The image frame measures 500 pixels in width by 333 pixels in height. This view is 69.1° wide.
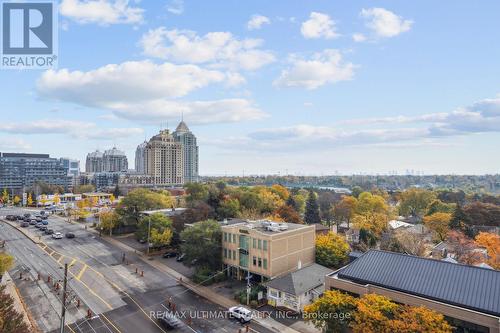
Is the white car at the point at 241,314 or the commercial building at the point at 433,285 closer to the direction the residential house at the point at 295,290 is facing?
the white car

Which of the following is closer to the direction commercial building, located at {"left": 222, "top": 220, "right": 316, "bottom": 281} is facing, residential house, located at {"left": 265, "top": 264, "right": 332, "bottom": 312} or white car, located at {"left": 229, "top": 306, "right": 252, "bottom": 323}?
the white car

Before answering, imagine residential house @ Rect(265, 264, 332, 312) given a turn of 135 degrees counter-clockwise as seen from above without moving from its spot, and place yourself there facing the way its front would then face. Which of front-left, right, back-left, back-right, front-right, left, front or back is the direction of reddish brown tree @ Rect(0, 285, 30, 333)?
back-right

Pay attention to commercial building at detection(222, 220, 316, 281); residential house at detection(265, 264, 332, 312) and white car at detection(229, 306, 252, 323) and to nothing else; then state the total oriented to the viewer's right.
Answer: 0

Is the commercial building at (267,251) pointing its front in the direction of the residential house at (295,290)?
no

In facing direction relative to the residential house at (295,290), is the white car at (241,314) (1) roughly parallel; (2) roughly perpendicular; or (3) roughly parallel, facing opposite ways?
roughly perpendicular

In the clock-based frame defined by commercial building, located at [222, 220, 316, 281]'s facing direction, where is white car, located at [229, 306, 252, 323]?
The white car is roughly at 11 o'clock from the commercial building.

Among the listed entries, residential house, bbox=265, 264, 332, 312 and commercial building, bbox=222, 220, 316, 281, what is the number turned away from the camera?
0

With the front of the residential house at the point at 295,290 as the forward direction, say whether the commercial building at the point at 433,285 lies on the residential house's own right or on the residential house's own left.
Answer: on the residential house's own left

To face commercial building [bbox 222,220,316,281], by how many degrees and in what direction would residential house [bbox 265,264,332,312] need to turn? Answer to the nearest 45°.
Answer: approximately 90° to its right

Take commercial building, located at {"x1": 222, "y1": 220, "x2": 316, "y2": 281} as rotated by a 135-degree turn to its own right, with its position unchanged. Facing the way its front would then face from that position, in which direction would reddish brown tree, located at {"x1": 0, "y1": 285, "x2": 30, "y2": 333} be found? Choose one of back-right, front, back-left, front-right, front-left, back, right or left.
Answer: back-left

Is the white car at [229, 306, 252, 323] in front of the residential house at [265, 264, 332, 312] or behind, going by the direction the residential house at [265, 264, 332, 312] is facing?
in front

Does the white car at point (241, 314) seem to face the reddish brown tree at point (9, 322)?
no

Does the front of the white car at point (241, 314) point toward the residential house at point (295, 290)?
no

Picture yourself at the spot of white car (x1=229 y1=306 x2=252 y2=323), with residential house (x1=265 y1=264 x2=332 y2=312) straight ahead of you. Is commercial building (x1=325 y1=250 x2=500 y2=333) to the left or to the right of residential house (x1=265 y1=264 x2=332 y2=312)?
right

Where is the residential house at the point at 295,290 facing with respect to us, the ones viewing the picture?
facing the viewer and to the left of the viewer
